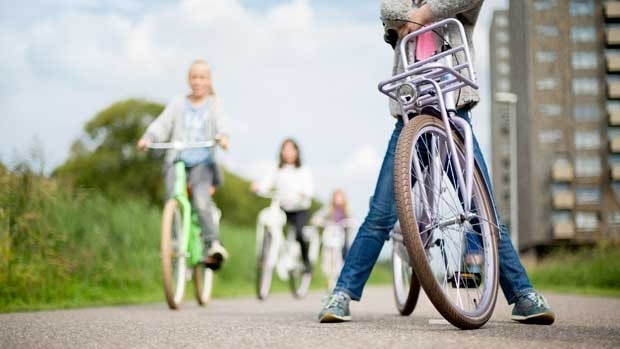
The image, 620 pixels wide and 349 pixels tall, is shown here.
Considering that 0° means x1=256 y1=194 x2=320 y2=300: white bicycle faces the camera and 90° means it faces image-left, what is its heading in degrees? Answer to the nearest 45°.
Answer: approximately 45°

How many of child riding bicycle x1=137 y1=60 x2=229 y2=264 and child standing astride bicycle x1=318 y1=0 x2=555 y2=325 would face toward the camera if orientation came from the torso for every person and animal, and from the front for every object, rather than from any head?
2

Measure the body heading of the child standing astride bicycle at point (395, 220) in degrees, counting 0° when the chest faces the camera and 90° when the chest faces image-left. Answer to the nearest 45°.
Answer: approximately 0°

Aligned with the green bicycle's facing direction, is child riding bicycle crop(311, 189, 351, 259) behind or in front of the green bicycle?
behind

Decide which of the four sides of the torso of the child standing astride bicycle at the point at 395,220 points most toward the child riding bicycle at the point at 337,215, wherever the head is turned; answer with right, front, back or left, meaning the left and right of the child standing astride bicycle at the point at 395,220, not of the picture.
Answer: back

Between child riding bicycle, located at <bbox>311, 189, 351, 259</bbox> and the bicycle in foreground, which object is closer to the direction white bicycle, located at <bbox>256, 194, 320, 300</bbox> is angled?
the bicycle in foreground
